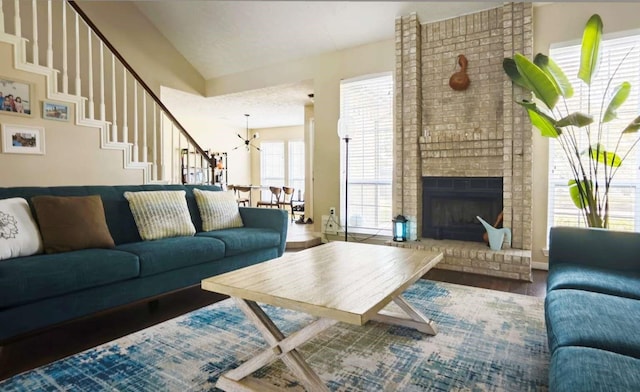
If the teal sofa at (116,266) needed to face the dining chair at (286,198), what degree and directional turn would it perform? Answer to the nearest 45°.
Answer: approximately 90° to its left

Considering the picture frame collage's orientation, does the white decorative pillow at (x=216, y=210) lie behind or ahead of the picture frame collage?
ahead

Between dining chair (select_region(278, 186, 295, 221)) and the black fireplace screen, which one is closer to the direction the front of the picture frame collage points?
the black fireplace screen

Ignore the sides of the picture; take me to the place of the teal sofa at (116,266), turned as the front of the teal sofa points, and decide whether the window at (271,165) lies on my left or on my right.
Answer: on my left

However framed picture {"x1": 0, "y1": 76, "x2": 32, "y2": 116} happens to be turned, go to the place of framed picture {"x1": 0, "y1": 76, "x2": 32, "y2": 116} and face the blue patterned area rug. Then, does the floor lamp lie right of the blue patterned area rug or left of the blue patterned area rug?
left

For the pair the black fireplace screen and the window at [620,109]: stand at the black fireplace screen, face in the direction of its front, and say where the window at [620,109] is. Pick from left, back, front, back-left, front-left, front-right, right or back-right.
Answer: left

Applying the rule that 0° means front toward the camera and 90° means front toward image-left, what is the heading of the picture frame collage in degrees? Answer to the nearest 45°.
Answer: approximately 315°
